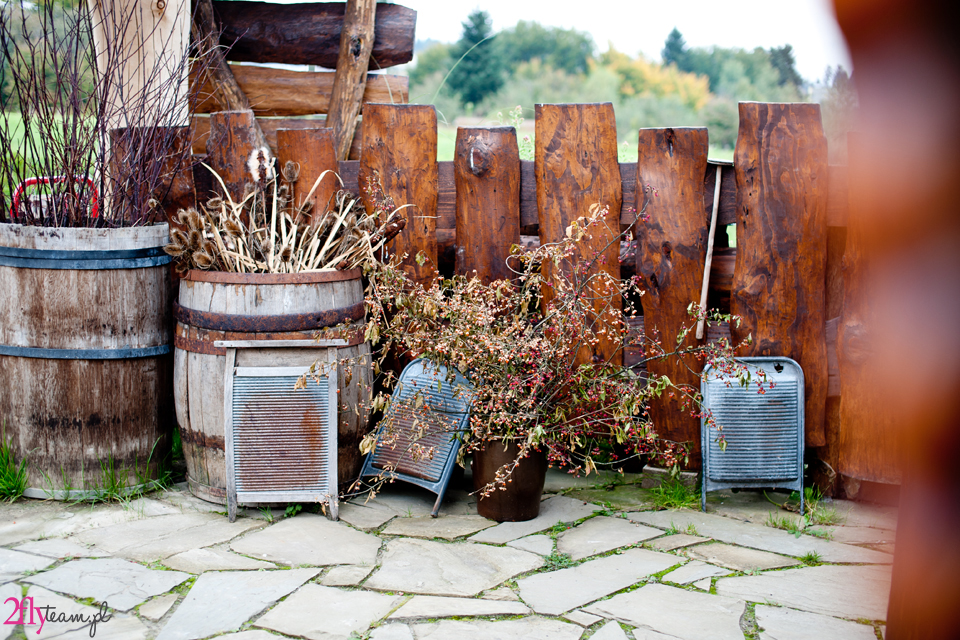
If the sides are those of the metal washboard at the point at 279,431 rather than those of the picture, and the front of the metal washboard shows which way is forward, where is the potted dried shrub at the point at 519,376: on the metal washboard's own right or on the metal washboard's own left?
on the metal washboard's own left

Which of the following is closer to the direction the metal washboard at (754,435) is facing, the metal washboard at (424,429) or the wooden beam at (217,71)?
the metal washboard

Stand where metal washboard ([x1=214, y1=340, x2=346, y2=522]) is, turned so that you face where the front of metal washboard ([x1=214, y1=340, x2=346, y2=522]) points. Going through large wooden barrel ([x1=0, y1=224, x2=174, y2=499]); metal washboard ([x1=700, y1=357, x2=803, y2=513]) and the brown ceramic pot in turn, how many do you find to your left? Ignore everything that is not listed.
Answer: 2

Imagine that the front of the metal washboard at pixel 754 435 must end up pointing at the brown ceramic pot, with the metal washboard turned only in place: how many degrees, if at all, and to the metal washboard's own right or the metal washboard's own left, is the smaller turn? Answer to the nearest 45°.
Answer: approximately 45° to the metal washboard's own right

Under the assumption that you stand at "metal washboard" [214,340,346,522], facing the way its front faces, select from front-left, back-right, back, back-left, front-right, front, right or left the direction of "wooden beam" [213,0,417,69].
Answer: back

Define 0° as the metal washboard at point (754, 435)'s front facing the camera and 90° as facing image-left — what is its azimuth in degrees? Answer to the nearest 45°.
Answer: approximately 0°

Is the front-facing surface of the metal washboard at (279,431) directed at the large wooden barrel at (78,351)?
no

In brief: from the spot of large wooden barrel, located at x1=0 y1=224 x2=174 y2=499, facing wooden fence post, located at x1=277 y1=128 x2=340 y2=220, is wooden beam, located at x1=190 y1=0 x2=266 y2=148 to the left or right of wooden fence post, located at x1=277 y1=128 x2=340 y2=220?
left

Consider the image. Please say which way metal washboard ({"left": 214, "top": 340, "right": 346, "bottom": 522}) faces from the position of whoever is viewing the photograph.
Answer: facing the viewer

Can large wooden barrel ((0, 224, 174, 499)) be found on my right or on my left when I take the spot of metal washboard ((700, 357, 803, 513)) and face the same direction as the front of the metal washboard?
on my right

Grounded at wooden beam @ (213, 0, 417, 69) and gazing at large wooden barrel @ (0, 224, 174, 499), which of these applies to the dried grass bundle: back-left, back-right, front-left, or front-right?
front-left

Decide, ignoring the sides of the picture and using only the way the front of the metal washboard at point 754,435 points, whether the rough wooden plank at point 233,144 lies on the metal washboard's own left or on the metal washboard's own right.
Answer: on the metal washboard's own right

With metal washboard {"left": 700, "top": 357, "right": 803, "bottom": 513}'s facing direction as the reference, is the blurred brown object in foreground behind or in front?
in front
